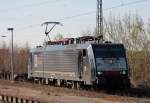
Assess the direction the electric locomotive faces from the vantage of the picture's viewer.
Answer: facing the viewer and to the right of the viewer
